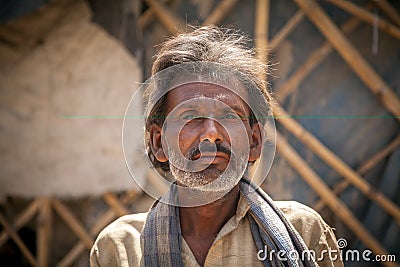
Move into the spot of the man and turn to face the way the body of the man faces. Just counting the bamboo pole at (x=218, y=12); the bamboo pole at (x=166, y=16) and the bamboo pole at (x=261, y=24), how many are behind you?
3

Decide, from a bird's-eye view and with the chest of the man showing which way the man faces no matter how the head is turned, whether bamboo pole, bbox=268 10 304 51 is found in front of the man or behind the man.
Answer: behind

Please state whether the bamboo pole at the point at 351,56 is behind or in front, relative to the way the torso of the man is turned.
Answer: behind

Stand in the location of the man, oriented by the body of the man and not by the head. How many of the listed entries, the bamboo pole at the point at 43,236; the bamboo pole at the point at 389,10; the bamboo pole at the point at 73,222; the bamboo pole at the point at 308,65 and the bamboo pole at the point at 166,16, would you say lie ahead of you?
0

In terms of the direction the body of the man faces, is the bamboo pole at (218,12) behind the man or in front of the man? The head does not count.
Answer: behind

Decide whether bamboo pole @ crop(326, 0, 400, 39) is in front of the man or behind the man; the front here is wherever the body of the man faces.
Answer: behind

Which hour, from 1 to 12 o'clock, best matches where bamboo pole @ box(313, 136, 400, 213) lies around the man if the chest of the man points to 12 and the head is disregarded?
The bamboo pole is roughly at 7 o'clock from the man.

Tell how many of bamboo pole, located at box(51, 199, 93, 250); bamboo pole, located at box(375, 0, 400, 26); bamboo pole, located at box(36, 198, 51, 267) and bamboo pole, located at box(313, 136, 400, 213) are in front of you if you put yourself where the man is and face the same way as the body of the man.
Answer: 0

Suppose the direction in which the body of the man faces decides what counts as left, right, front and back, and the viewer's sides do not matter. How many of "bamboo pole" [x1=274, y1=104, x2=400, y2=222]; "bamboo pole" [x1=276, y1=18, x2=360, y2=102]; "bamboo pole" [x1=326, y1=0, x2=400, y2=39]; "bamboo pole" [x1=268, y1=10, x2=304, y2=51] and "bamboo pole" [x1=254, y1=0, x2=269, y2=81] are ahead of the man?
0

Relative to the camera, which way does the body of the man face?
toward the camera

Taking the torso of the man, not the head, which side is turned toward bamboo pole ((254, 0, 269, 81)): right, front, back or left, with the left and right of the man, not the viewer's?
back

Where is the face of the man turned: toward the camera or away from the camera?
toward the camera
